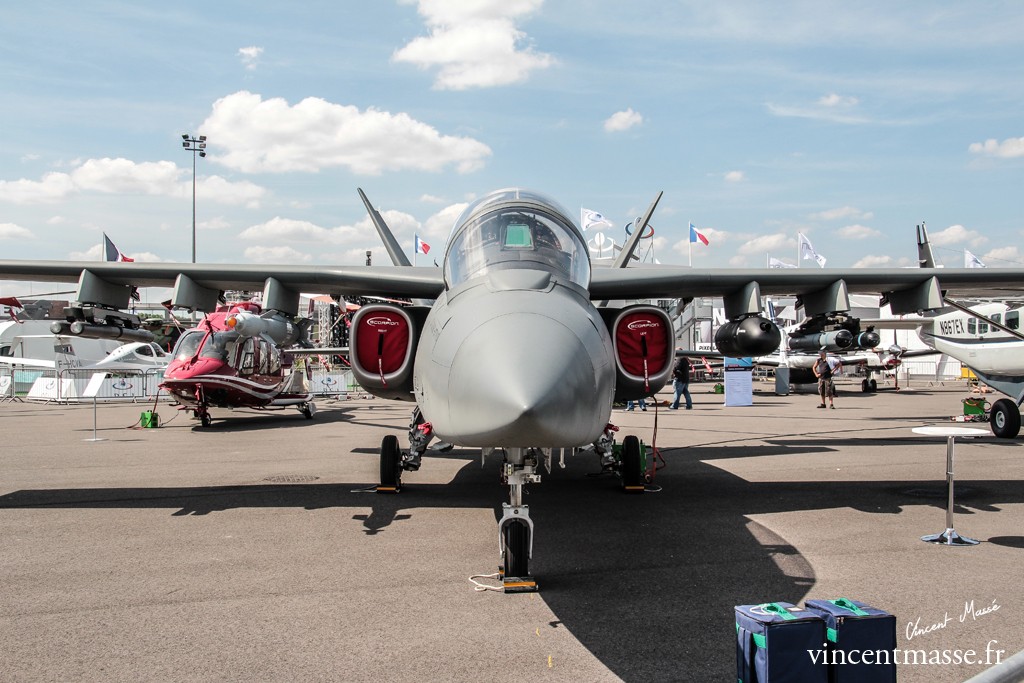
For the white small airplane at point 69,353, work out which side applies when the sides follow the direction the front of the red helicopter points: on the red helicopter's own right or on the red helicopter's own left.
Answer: on the red helicopter's own right

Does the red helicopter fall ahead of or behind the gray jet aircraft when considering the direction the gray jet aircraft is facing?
behind

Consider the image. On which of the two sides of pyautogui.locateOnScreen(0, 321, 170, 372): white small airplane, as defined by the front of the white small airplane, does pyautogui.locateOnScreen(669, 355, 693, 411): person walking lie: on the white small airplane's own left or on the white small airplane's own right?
on the white small airplane's own right

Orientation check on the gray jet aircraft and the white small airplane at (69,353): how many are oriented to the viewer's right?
1

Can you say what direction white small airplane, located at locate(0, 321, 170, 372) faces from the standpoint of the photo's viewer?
facing to the right of the viewer

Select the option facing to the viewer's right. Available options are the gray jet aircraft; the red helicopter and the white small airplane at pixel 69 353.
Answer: the white small airplane
